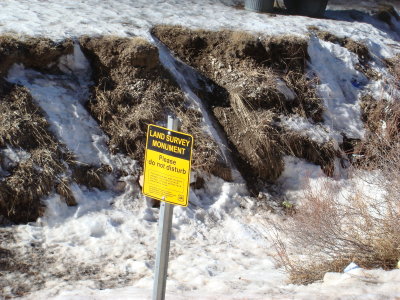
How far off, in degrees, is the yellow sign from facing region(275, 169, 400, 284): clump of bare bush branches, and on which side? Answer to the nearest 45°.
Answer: approximately 135° to its left

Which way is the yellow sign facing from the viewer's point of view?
toward the camera
